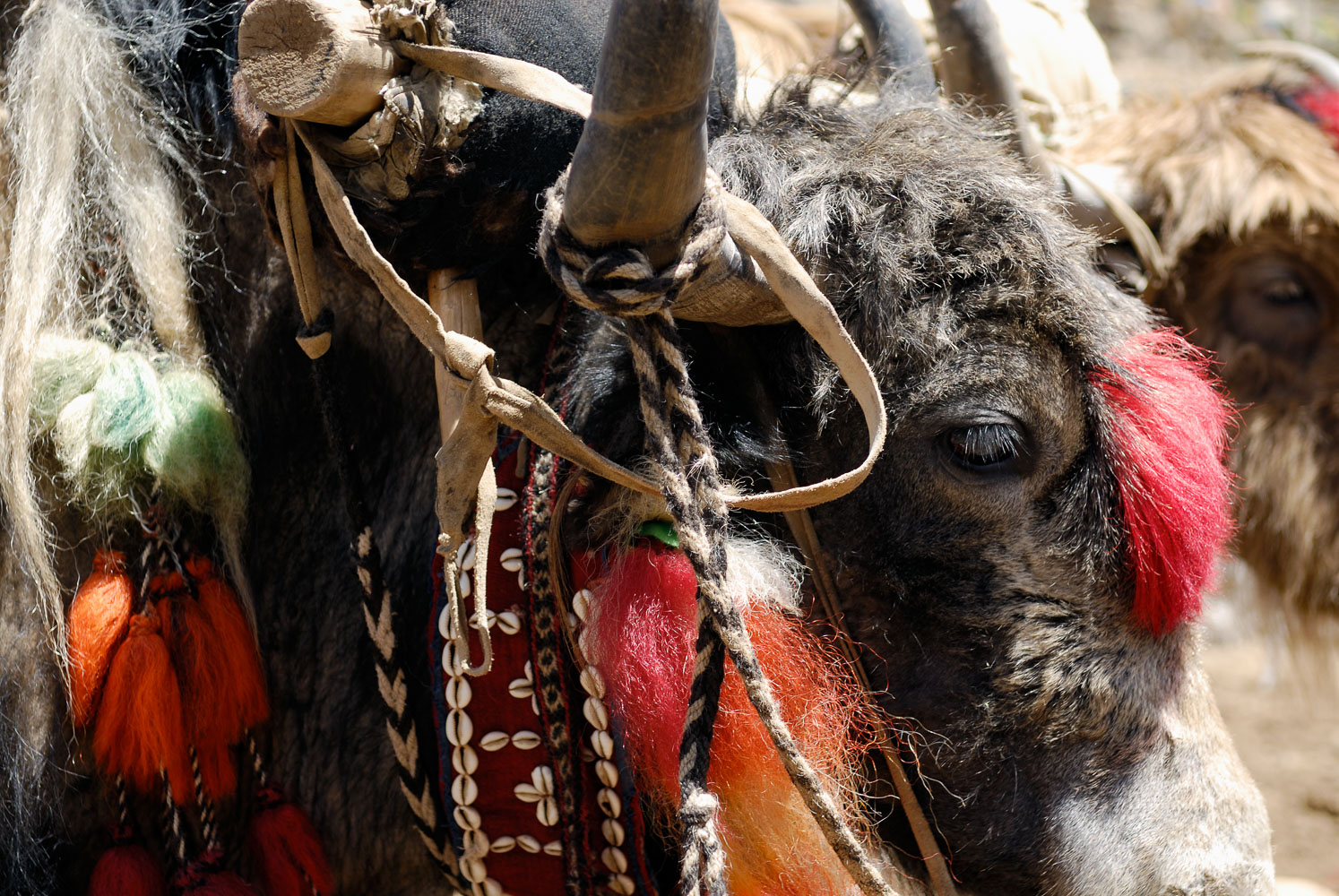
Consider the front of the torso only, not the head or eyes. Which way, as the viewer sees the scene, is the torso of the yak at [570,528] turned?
to the viewer's right
